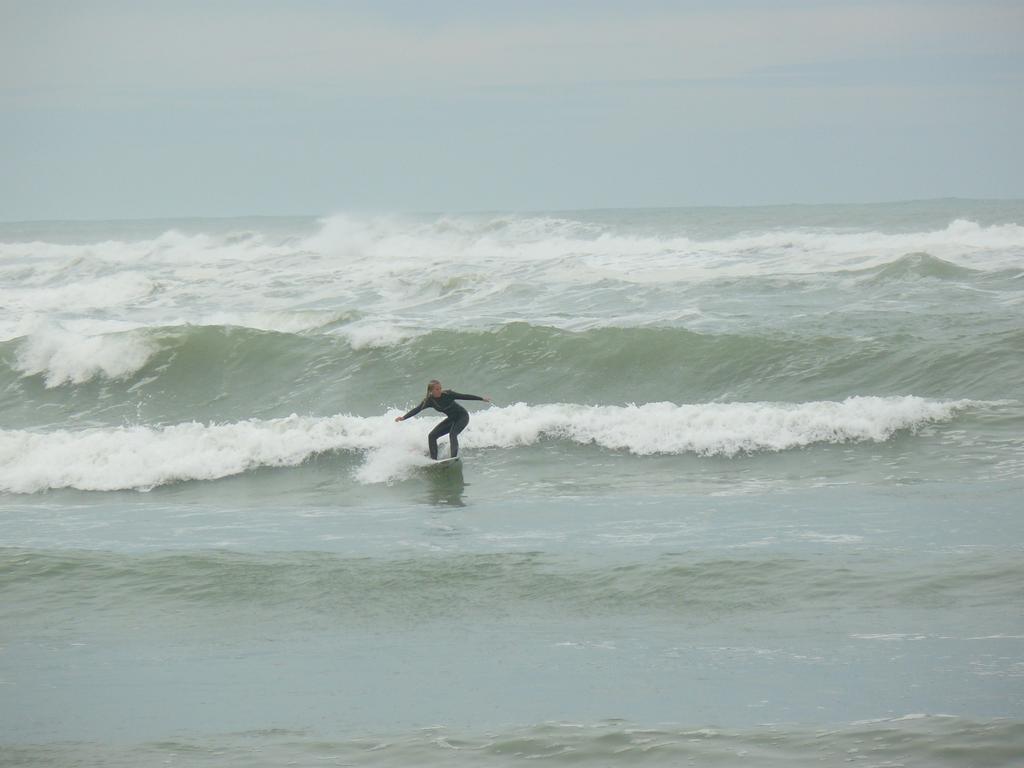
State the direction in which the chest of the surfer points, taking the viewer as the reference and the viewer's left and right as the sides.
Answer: facing the viewer and to the left of the viewer
